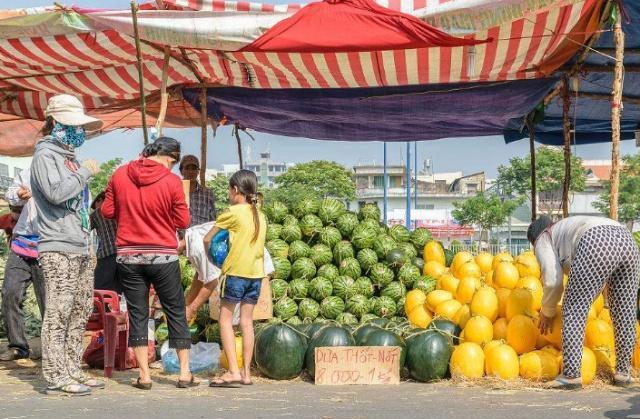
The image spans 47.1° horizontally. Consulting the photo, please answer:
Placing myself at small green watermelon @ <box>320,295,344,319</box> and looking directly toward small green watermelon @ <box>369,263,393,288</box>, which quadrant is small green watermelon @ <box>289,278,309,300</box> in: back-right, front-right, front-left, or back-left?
back-left

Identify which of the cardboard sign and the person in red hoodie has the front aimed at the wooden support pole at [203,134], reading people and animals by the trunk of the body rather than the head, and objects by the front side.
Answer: the person in red hoodie

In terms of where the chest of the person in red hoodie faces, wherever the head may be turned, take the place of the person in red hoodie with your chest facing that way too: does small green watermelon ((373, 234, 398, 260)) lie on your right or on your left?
on your right

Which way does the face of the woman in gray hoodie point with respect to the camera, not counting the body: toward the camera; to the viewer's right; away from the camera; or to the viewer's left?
to the viewer's right

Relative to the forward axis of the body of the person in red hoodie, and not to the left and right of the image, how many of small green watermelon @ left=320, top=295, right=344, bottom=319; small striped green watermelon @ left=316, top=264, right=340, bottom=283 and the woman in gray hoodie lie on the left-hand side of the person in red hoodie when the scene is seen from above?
1

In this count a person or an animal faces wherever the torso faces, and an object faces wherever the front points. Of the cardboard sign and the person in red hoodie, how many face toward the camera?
1

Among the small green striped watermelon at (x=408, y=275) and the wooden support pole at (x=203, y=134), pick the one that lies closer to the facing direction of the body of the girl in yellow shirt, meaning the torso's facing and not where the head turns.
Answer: the wooden support pole

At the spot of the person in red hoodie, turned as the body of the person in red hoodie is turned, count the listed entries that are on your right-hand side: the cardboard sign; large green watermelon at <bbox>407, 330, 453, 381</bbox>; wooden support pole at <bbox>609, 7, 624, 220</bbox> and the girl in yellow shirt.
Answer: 4

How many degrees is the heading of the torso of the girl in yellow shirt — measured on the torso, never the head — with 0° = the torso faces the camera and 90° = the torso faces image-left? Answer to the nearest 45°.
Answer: approximately 135°

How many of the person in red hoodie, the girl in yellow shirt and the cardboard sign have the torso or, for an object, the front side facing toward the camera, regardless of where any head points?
1

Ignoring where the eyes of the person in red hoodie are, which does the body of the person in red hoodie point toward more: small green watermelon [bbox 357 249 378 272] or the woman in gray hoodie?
the small green watermelon

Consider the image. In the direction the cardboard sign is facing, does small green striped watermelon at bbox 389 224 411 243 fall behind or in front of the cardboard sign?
behind

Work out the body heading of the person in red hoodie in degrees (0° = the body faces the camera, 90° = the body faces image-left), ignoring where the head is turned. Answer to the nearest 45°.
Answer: approximately 180°

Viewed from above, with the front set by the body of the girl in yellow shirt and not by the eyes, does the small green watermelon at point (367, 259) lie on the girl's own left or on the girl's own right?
on the girl's own right

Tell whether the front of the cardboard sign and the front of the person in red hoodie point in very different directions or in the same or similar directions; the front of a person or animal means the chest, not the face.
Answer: very different directions

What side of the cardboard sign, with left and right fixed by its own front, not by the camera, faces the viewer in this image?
front

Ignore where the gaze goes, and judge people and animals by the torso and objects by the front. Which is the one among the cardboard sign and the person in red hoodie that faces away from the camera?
the person in red hoodie
